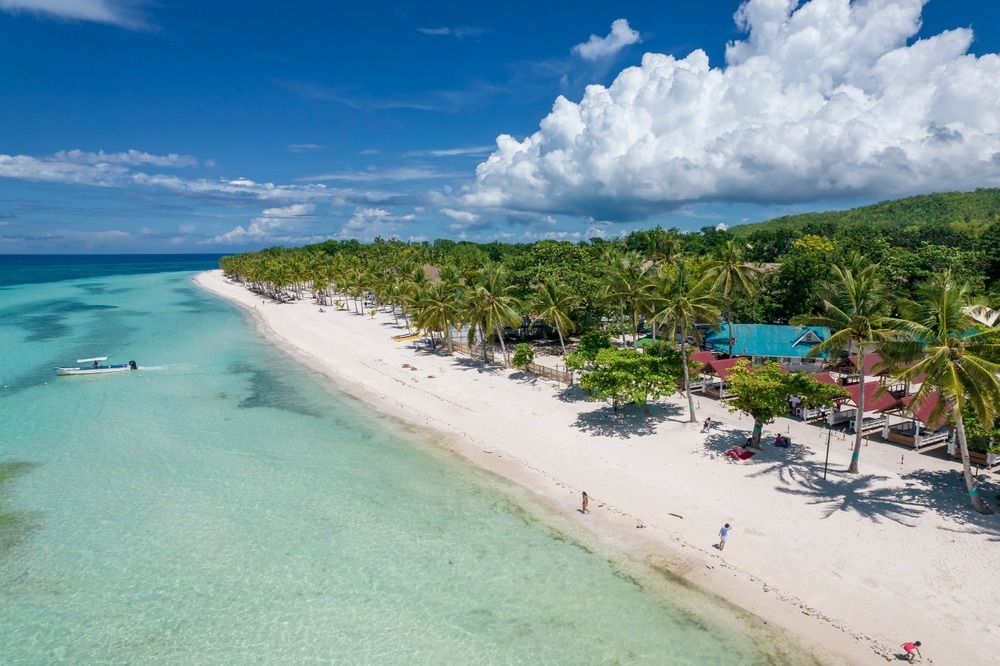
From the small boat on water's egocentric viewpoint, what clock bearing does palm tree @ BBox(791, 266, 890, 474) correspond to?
The palm tree is roughly at 8 o'clock from the small boat on water.

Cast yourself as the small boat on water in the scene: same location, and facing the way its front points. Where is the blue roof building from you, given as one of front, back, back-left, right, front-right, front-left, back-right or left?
back-left

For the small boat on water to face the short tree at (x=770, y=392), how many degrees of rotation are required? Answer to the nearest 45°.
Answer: approximately 135° to its left

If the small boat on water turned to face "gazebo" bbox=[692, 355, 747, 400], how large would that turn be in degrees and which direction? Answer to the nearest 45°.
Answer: approximately 135° to its left

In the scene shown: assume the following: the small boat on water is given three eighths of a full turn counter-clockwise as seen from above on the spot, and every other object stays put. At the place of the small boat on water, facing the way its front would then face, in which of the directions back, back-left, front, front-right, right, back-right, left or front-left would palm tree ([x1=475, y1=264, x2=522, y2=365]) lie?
front

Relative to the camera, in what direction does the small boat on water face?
facing to the left of the viewer

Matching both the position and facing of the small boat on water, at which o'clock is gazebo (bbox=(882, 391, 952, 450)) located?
The gazebo is roughly at 8 o'clock from the small boat on water.

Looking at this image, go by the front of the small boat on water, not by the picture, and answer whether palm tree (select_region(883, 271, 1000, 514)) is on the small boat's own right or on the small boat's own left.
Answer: on the small boat's own left

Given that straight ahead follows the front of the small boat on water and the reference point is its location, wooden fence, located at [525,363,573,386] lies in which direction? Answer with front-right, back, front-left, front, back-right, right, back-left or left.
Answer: back-left

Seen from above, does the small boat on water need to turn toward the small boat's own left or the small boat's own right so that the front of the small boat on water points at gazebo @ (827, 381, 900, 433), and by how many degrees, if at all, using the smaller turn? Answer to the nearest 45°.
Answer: approximately 135° to the small boat's own left
